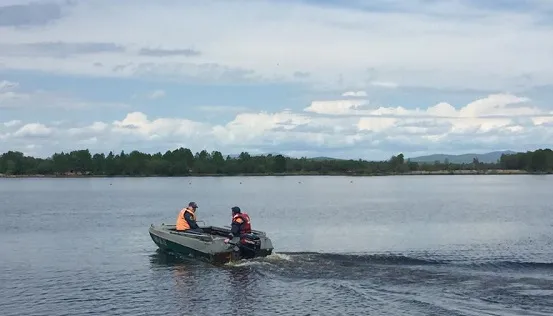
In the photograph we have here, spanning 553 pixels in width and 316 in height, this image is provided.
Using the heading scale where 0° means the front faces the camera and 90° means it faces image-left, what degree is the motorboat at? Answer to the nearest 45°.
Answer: approximately 135°

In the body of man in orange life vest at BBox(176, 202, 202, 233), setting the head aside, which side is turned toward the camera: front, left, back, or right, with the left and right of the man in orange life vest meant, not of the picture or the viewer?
right
